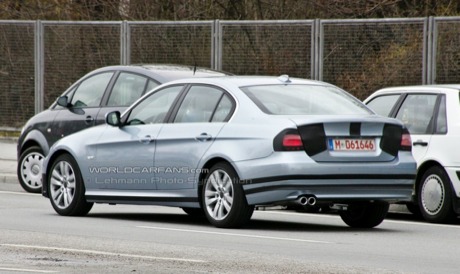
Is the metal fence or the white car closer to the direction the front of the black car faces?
the metal fence

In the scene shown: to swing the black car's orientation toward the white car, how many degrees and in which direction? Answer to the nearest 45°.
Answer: approximately 180°

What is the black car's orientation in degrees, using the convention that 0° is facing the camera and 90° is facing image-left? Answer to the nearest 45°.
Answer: approximately 135°

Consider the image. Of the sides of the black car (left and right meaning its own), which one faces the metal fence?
right
